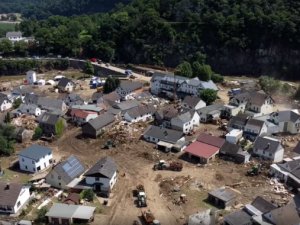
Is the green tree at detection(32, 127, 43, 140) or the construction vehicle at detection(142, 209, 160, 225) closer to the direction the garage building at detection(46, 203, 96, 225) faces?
the construction vehicle

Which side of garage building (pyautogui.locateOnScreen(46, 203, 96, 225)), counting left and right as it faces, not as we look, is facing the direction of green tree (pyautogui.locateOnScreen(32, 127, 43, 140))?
back

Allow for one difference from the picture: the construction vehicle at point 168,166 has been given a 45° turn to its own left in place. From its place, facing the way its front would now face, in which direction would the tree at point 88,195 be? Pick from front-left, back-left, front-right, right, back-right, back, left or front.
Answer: front

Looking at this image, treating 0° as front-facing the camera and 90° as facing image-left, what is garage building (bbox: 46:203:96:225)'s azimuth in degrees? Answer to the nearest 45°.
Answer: approximately 0°

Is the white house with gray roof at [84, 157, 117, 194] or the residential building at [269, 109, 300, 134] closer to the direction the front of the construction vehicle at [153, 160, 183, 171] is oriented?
the white house with gray roof

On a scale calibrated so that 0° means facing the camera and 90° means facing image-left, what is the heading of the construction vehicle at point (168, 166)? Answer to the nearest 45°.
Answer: approximately 90°

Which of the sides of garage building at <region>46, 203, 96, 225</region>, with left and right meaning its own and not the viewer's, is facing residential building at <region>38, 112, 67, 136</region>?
back

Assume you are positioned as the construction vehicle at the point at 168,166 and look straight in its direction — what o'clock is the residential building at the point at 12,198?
The residential building is roughly at 11 o'clock from the construction vehicle.

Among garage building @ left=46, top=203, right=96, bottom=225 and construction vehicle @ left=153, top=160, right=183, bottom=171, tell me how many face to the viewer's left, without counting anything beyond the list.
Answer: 1

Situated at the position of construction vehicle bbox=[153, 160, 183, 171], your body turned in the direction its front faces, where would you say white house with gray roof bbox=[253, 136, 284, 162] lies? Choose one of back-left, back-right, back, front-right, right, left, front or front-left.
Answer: back

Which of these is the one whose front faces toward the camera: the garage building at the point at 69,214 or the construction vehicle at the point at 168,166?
the garage building

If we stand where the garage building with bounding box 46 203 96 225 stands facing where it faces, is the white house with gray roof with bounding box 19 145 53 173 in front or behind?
behind

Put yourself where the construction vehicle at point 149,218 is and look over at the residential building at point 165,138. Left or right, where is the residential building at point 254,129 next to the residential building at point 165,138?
right

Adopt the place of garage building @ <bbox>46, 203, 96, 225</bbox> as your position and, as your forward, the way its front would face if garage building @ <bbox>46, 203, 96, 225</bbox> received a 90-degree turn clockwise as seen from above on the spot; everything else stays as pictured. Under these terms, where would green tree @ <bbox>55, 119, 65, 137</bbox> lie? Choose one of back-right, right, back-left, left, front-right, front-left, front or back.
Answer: right

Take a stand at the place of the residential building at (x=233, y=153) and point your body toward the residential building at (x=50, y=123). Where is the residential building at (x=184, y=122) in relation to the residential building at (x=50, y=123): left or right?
right

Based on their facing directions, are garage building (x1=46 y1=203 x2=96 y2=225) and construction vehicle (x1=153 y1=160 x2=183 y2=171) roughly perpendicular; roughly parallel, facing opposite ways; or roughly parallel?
roughly perpendicular

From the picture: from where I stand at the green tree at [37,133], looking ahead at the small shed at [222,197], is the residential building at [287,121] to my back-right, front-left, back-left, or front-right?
front-left

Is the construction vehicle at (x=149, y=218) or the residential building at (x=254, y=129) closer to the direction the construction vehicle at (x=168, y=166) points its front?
the construction vehicle
